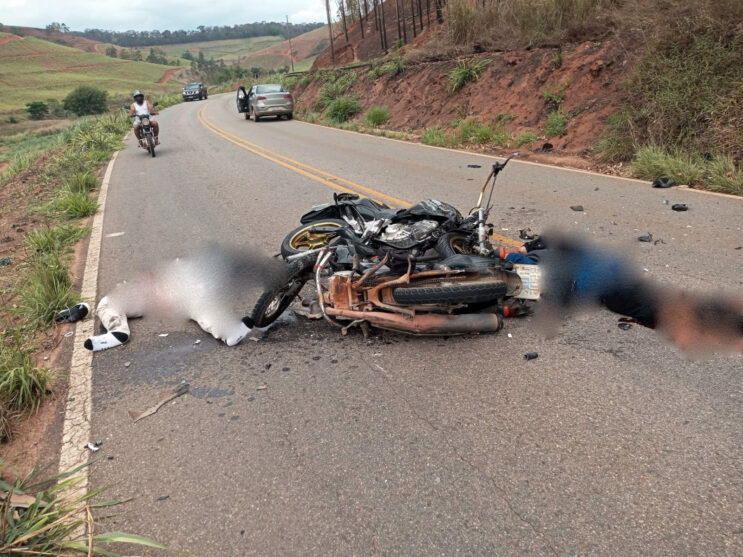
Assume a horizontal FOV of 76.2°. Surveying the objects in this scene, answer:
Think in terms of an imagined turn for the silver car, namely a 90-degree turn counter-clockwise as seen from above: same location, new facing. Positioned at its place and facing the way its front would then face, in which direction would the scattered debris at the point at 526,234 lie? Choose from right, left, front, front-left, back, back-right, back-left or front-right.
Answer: left

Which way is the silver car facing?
away from the camera

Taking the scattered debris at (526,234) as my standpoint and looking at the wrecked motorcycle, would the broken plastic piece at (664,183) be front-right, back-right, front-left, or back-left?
back-left

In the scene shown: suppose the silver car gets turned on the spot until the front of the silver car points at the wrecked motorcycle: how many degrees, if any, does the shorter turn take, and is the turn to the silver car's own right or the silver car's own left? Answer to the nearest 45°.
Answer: approximately 180°

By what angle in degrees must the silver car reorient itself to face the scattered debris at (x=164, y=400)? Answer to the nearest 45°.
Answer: approximately 180°

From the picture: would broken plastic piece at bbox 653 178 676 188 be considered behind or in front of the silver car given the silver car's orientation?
behind
